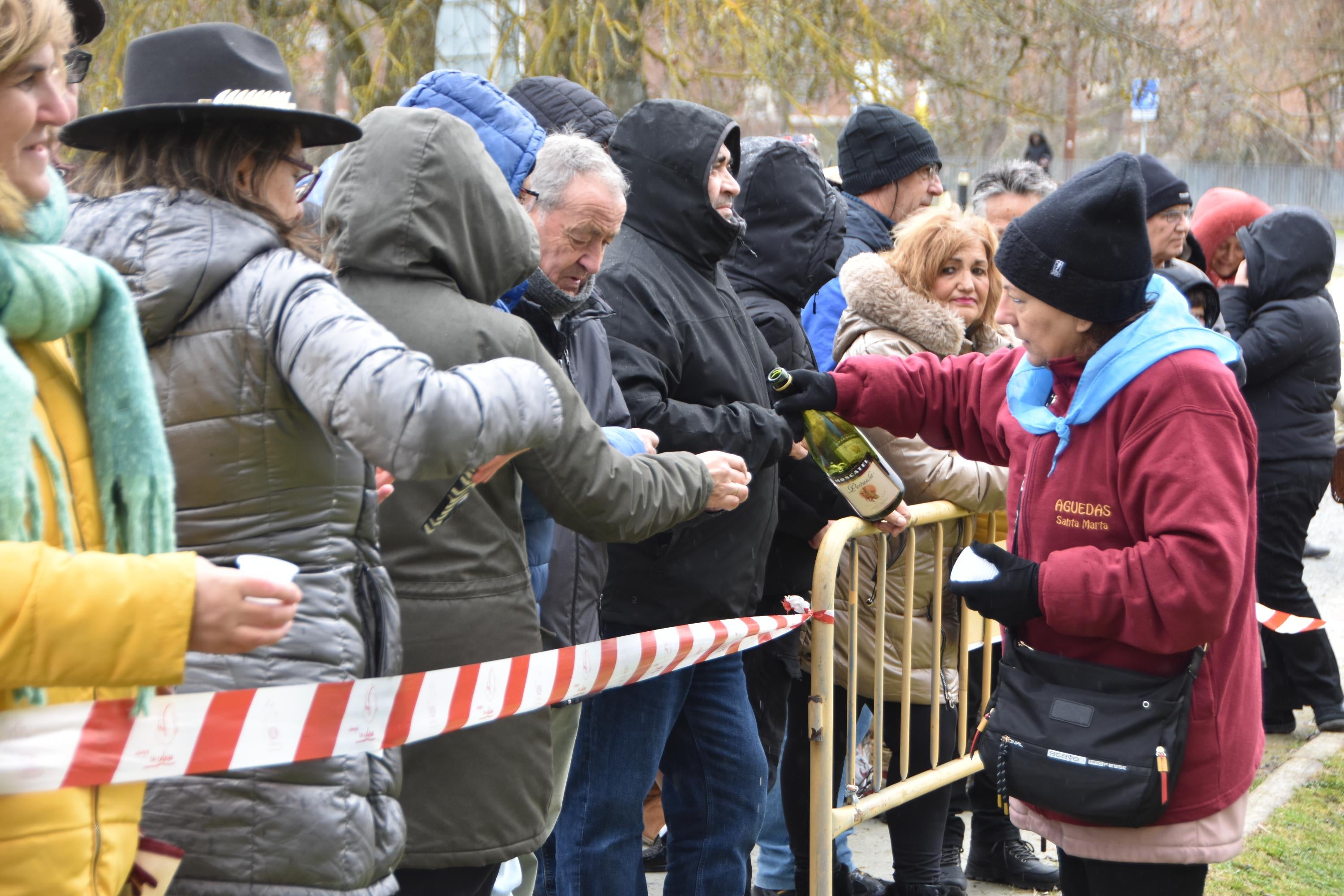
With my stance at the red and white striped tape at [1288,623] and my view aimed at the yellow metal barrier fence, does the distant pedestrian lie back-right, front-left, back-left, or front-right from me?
back-right

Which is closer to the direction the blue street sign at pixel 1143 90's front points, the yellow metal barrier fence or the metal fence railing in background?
the yellow metal barrier fence

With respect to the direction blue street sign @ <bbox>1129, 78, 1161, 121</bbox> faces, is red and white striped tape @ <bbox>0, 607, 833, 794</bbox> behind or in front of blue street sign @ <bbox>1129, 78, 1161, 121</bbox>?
in front

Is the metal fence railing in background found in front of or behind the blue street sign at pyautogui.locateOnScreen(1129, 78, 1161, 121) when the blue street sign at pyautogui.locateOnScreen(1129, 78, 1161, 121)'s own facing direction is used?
behind

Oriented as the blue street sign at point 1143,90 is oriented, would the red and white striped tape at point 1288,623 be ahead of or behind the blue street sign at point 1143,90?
ahead

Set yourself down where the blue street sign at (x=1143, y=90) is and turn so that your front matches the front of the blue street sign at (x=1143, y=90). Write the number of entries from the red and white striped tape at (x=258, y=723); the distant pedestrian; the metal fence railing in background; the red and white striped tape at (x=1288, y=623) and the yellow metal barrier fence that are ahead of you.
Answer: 3

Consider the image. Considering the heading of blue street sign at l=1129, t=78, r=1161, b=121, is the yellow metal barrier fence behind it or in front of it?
in front

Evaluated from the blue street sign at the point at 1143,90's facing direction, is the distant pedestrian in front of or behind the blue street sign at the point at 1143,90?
behind

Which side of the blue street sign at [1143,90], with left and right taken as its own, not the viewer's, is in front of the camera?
front
